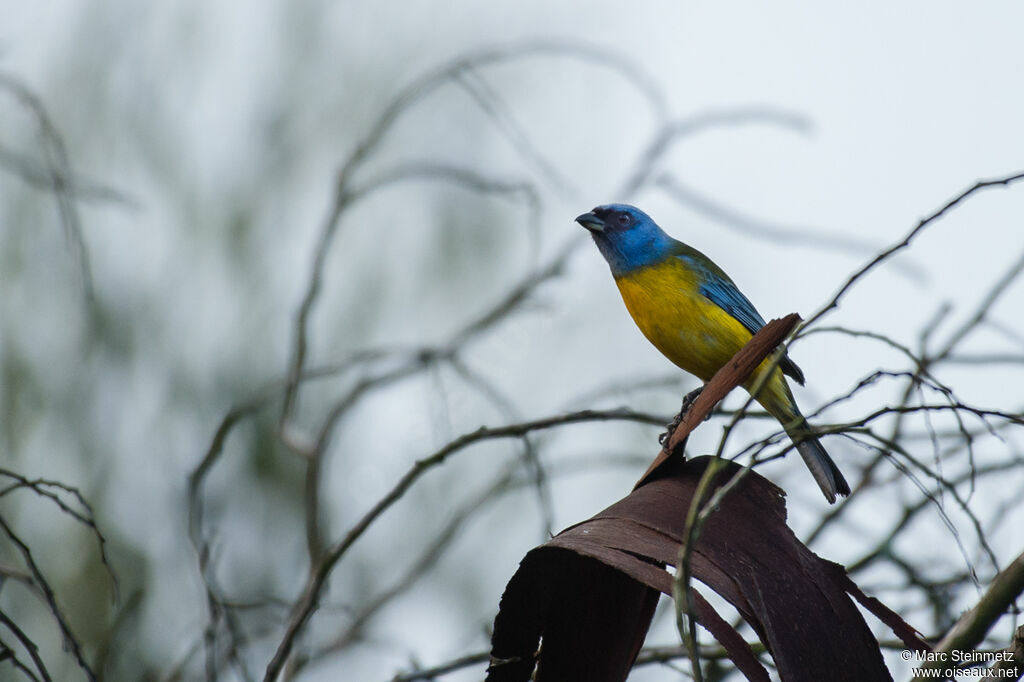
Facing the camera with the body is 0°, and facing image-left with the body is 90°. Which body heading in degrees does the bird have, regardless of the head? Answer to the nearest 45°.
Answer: approximately 90°

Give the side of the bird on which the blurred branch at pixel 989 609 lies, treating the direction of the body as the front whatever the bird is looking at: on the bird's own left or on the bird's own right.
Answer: on the bird's own left
